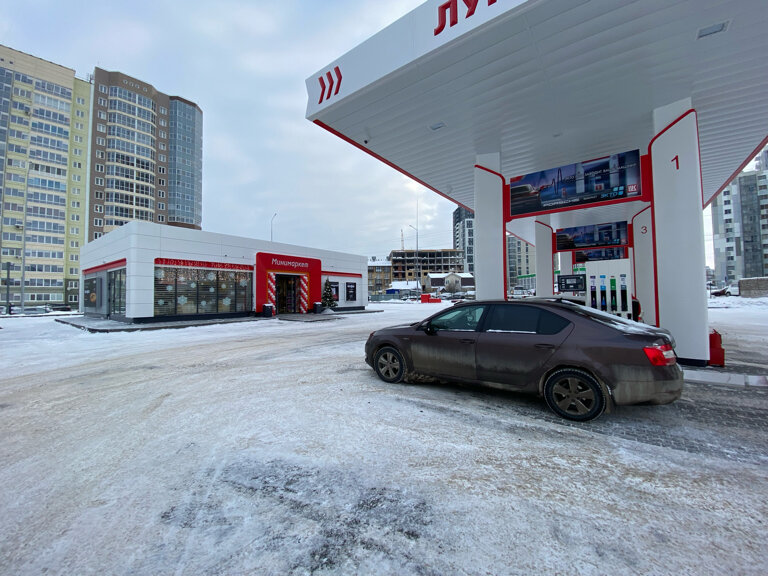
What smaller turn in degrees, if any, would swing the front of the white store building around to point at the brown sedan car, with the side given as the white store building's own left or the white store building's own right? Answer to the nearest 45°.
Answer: approximately 45° to the white store building's own right

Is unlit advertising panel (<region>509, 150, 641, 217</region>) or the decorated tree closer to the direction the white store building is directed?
the unlit advertising panel

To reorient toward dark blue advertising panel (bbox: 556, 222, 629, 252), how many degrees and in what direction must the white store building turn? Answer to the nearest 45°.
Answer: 0° — it already faces it

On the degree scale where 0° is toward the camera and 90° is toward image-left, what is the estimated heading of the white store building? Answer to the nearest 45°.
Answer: approximately 315°

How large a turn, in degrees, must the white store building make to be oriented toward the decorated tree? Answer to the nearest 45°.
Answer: approximately 45° to its left
